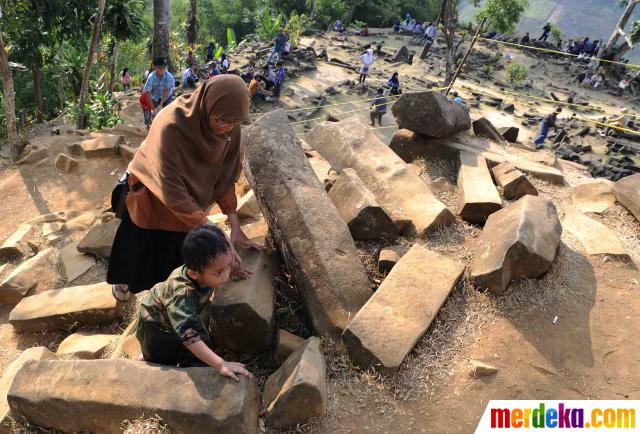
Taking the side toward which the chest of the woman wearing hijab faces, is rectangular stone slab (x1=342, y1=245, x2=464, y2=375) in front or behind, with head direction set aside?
in front

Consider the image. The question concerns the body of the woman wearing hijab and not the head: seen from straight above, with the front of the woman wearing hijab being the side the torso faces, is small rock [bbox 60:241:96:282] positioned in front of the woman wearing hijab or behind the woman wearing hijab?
behind

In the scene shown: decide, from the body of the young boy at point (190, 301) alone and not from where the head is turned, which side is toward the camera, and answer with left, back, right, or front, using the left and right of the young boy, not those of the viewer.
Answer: right

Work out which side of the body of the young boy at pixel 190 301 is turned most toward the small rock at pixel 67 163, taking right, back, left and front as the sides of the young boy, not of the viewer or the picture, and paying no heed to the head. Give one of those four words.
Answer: left

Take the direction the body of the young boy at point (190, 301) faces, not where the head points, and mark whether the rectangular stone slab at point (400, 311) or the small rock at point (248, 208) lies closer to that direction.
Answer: the rectangular stone slab

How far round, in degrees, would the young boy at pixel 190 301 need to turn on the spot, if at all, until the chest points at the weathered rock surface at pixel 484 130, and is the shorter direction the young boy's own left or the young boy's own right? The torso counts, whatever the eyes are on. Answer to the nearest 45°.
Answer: approximately 45° to the young boy's own left

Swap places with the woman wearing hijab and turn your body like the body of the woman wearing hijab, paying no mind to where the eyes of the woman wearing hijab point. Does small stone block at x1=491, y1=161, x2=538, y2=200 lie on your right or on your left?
on your left

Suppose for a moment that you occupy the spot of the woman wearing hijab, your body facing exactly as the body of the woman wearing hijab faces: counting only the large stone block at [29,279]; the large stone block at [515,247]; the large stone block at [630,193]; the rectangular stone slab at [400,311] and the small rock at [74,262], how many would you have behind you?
2

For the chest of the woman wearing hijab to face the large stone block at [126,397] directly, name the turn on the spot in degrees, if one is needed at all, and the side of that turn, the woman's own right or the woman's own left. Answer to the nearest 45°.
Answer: approximately 45° to the woman's own right

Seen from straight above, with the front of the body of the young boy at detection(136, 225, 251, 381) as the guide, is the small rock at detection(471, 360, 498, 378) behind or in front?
in front

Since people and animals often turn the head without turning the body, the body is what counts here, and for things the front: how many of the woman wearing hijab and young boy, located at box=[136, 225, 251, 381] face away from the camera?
0

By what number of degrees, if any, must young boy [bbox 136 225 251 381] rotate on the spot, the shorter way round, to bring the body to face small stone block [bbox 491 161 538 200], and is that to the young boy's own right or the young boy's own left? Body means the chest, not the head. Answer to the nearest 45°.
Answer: approximately 45° to the young boy's own left

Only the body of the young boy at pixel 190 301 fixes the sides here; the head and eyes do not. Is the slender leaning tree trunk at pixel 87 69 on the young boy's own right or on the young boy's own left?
on the young boy's own left
